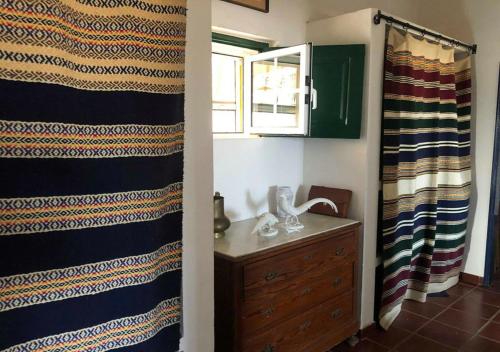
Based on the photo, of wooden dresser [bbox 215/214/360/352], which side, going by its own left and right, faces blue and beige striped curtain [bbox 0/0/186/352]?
right

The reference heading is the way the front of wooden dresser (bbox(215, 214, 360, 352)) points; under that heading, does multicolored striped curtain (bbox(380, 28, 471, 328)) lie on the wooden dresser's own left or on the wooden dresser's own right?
on the wooden dresser's own left

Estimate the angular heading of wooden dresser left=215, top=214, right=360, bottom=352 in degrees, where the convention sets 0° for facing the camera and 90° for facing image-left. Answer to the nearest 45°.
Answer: approximately 315°
